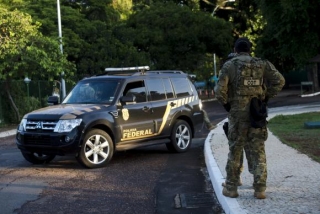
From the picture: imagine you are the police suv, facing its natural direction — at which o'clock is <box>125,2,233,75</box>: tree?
The tree is roughly at 5 o'clock from the police suv.

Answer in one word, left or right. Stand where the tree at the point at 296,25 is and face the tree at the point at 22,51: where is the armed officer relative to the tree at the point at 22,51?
left

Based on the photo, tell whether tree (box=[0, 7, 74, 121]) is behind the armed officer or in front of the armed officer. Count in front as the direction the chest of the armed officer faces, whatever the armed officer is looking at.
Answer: in front

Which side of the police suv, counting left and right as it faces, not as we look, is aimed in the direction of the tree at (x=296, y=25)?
back

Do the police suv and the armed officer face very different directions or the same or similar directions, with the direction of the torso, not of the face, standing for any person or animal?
very different directions

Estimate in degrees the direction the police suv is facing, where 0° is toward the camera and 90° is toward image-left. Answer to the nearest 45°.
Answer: approximately 45°

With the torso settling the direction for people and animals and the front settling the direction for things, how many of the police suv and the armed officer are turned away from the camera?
1

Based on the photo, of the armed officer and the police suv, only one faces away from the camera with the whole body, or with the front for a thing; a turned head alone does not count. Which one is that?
the armed officer

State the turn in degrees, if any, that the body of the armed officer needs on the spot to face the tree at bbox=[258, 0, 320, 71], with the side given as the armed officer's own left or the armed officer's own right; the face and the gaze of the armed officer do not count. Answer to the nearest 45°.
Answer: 0° — they already face it

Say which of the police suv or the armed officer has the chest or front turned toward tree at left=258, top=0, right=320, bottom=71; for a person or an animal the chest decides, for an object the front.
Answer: the armed officer

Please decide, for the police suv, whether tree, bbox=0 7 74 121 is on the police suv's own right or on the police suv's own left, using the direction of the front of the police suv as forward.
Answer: on the police suv's own right

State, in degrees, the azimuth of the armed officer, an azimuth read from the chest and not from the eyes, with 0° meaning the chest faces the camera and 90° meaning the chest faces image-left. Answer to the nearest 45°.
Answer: approximately 180°
